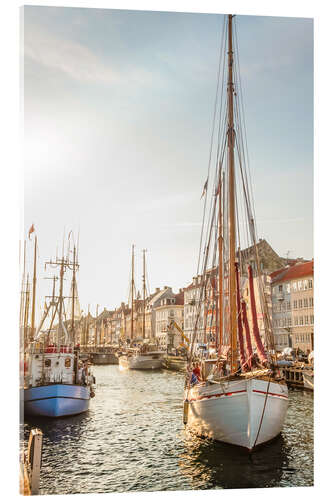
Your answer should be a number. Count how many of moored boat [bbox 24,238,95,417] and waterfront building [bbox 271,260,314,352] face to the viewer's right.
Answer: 0

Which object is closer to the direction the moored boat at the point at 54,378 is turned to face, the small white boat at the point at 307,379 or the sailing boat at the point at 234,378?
the sailing boat

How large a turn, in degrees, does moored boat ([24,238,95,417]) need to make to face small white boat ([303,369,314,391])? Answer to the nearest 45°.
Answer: approximately 135° to its left

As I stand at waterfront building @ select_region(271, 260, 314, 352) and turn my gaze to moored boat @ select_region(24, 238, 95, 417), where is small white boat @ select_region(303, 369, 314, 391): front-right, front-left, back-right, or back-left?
front-left

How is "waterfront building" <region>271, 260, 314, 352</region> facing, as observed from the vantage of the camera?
facing the viewer and to the left of the viewer

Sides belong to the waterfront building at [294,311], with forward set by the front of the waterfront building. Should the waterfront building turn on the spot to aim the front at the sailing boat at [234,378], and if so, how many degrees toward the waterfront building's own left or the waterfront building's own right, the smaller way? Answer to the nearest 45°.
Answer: approximately 45° to the waterfront building's own left

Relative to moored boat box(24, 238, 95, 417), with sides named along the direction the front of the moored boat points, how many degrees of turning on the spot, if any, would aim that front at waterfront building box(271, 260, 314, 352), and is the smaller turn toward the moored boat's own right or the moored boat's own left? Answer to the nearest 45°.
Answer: approximately 135° to the moored boat's own left
